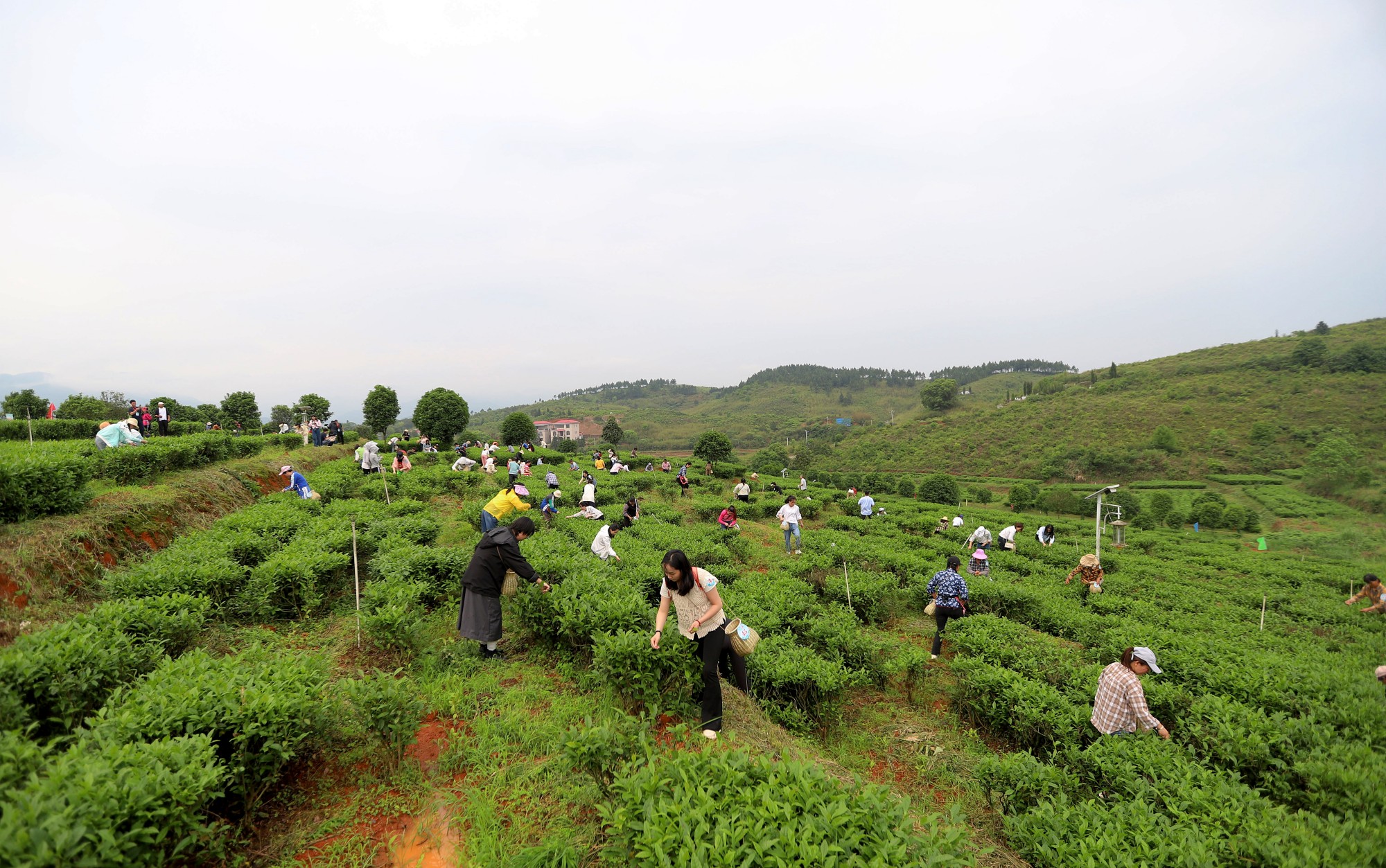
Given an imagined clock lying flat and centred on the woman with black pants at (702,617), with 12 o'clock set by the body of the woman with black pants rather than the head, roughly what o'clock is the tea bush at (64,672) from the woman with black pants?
The tea bush is roughly at 1 o'clock from the woman with black pants.

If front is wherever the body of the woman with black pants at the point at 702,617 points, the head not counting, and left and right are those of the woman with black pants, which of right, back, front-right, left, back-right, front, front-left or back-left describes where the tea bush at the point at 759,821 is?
front-left

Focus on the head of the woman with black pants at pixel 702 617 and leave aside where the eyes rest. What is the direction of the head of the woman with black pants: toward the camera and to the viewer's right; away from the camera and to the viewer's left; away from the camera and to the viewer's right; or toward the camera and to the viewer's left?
toward the camera and to the viewer's left

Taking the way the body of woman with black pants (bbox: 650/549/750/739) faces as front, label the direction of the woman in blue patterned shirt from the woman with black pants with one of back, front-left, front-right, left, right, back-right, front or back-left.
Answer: back

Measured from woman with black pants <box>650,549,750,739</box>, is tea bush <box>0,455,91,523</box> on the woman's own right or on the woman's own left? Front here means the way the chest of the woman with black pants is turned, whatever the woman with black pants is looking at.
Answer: on the woman's own right

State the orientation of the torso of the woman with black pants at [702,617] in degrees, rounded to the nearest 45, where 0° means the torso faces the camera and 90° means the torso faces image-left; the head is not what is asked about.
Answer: approximately 45°

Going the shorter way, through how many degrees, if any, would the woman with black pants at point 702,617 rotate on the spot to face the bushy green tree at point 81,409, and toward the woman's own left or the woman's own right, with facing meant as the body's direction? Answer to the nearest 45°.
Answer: approximately 90° to the woman's own right

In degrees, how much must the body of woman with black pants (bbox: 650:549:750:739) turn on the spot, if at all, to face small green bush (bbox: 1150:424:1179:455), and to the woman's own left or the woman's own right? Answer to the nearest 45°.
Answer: approximately 180°

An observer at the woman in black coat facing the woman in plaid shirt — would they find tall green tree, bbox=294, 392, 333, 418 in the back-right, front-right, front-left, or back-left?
back-left

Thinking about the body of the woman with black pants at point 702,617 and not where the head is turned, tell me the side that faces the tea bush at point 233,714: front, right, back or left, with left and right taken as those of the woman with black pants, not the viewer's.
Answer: front

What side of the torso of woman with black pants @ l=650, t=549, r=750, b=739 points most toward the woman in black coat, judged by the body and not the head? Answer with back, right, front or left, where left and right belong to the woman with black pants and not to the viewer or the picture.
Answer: right
